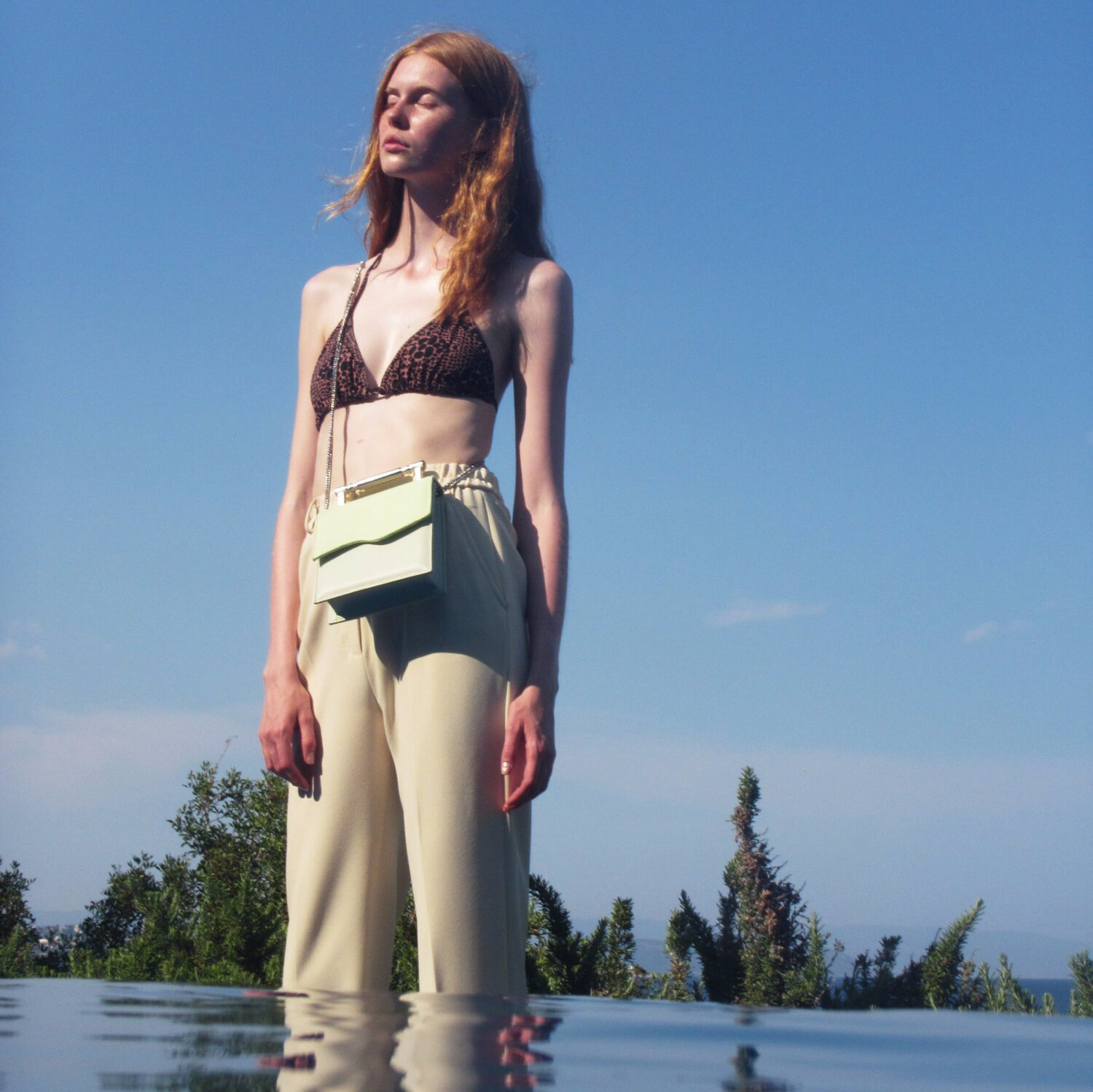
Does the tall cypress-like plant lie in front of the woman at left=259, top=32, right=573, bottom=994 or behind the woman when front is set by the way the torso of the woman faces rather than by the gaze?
behind

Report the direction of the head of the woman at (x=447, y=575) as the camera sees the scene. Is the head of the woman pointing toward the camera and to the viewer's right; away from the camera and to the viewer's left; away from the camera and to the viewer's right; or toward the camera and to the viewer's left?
toward the camera and to the viewer's left

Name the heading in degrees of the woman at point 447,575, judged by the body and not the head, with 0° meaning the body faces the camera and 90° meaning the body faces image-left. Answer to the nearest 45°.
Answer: approximately 45°
